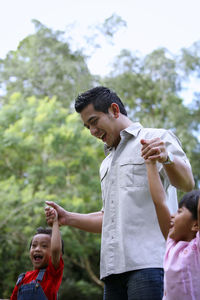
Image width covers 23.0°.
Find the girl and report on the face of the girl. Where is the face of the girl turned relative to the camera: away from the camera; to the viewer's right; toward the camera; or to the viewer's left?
to the viewer's left

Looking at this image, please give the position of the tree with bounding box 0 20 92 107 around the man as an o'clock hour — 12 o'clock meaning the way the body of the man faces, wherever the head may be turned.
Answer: The tree is roughly at 4 o'clock from the man.

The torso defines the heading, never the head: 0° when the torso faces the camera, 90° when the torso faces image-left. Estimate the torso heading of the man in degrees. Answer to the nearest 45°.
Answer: approximately 45°

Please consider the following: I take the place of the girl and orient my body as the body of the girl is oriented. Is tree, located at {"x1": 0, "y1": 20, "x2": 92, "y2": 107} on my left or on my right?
on my right

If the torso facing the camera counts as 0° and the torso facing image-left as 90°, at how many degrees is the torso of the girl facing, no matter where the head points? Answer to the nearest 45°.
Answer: approximately 45°

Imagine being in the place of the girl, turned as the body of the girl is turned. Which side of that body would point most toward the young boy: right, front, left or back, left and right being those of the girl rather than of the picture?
right

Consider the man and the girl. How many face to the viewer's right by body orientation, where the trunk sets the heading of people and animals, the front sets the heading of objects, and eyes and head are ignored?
0

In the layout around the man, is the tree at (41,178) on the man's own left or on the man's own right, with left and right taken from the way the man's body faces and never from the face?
on the man's own right

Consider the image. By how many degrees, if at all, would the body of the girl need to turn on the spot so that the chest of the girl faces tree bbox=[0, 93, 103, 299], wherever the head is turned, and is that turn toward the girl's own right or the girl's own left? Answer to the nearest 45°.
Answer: approximately 135° to the girl's own right
